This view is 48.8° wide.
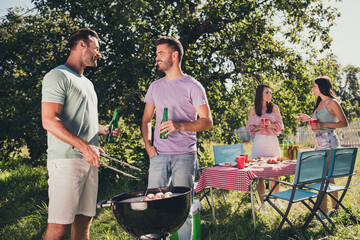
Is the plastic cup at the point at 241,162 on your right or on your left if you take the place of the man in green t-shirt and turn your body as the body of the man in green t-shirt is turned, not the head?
on your left

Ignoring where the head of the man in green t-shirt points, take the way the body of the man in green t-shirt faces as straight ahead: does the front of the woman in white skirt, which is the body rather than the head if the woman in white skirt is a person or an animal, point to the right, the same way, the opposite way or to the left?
to the right

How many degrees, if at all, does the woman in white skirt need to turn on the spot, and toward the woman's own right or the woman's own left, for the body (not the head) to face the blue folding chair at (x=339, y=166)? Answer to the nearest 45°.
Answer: approximately 45° to the woman's own left

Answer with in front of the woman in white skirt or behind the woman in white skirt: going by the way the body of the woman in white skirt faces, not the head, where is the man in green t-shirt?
in front

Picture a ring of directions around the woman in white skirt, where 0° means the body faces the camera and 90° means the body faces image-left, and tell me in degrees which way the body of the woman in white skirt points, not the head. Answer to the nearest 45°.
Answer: approximately 0°

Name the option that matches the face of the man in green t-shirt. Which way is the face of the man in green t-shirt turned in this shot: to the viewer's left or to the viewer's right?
to the viewer's right

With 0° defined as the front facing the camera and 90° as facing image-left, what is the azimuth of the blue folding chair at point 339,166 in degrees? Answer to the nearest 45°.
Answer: approximately 135°

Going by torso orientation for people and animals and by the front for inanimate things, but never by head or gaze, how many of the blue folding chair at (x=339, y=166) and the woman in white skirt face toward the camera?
1
